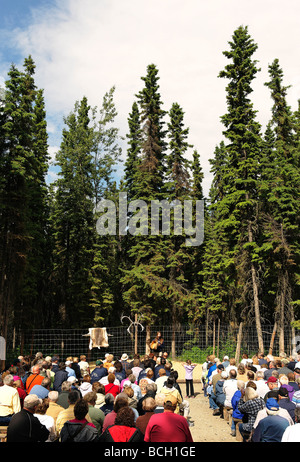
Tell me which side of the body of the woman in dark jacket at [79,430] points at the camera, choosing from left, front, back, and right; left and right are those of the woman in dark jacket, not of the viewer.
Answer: back

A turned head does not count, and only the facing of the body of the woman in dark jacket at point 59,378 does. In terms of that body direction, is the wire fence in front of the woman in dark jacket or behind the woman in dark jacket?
in front

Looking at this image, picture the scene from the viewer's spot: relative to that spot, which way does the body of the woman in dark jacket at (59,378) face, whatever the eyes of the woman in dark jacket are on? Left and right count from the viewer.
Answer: facing away from the viewer and to the right of the viewer

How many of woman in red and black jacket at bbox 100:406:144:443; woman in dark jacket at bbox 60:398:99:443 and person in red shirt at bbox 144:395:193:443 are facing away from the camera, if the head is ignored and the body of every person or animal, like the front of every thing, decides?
3

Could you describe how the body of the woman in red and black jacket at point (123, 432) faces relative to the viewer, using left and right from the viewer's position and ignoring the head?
facing away from the viewer

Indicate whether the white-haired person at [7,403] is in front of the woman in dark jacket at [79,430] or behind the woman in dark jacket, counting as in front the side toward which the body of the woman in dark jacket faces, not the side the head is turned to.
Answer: in front

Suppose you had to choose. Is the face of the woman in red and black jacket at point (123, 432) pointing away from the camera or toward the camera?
away from the camera

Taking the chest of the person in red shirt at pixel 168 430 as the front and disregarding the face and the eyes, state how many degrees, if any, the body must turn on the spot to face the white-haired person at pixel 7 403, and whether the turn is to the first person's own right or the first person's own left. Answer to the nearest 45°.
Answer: approximately 45° to the first person's own left

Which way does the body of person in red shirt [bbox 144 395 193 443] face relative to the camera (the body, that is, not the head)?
away from the camera
